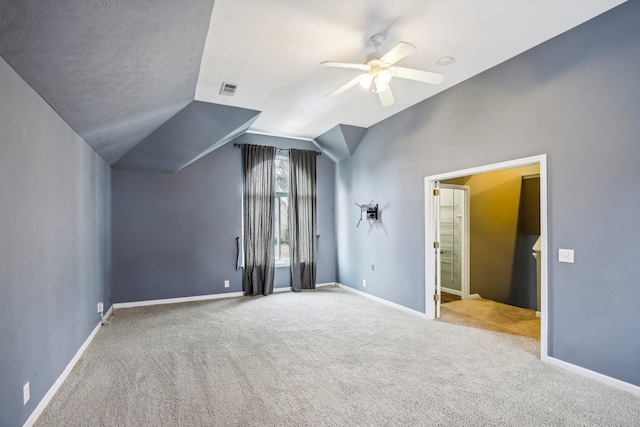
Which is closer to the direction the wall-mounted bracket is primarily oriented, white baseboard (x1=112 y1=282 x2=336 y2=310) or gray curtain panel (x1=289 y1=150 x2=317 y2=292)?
the white baseboard

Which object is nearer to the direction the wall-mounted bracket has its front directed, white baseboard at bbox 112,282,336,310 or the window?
the white baseboard

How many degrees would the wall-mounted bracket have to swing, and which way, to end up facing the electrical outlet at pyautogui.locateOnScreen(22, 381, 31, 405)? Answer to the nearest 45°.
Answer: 0° — it already faces it

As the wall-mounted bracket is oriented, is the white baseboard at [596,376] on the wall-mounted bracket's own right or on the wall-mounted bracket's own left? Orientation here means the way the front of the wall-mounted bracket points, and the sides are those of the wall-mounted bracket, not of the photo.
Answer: on the wall-mounted bracket's own left

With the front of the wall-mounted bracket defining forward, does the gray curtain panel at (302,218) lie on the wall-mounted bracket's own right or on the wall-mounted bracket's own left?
on the wall-mounted bracket's own right

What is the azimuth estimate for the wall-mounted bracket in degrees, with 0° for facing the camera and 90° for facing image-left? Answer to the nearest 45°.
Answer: approximately 45°
